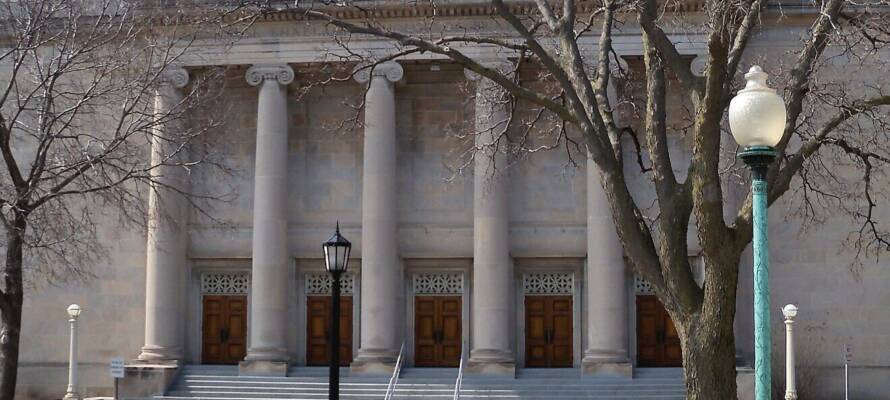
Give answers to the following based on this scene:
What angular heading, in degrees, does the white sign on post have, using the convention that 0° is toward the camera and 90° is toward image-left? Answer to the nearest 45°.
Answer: approximately 0°

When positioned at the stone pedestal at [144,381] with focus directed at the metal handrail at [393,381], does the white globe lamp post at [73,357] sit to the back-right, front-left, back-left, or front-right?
back-right

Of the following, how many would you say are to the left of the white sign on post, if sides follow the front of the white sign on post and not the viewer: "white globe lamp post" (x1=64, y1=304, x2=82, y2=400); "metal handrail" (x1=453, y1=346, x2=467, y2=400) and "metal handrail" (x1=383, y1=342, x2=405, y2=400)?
2

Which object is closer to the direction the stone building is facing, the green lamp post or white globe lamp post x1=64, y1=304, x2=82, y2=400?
the green lamp post

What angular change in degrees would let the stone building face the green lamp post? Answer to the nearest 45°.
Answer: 0° — it already faces it

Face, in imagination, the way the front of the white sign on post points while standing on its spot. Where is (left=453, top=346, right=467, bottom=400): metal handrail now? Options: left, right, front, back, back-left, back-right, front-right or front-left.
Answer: left

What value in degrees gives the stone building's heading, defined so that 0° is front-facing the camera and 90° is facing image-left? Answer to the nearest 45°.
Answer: approximately 0°

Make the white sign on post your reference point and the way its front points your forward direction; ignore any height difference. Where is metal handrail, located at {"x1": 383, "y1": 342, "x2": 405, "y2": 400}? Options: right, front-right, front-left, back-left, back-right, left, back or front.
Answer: left

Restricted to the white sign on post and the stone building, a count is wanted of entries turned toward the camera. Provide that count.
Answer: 2

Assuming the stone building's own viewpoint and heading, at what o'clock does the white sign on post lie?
The white sign on post is roughly at 2 o'clock from the stone building.

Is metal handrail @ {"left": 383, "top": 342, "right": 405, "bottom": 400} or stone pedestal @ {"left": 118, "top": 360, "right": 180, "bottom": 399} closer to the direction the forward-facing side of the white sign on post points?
the metal handrail
